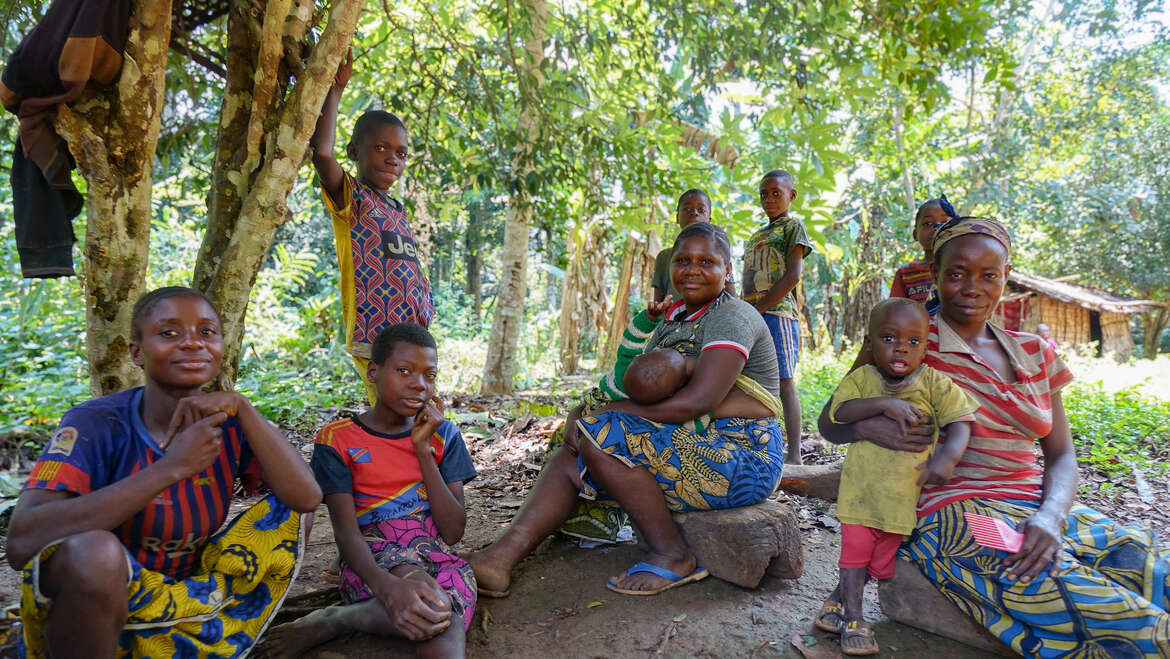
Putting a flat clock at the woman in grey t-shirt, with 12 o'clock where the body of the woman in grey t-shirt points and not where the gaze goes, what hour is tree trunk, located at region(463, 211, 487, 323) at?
The tree trunk is roughly at 4 o'clock from the woman in grey t-shirt.

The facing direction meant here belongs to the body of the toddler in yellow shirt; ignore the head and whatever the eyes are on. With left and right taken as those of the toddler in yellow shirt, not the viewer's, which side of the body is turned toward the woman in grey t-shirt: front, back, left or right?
right

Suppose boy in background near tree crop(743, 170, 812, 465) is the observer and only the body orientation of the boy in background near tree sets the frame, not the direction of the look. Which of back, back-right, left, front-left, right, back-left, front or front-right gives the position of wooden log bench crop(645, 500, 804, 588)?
front-left

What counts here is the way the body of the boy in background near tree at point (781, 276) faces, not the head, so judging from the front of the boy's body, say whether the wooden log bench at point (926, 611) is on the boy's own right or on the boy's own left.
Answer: on the boy's own left

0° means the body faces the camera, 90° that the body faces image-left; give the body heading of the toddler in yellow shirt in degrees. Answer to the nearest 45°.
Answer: approximately 0°

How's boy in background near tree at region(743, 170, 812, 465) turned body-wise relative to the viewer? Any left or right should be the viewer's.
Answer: facing the viewer and to the left of the viewer

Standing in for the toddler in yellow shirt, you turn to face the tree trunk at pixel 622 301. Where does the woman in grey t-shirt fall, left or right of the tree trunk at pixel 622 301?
left

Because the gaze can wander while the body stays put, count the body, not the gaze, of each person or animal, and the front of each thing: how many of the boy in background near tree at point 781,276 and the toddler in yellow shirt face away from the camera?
0

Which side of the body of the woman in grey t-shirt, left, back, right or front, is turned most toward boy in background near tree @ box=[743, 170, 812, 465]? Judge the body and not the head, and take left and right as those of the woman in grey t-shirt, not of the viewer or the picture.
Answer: back

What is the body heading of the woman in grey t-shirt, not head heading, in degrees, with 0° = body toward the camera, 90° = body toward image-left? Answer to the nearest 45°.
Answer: approximately 45°
